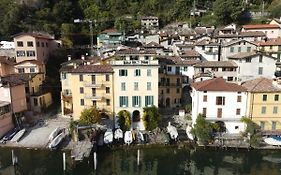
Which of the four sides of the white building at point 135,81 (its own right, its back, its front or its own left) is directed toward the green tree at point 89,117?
right

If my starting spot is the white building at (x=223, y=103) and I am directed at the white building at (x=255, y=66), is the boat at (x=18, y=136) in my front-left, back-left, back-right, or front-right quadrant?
back-left

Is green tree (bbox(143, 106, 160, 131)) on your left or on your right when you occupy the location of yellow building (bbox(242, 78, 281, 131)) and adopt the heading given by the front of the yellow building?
on your right

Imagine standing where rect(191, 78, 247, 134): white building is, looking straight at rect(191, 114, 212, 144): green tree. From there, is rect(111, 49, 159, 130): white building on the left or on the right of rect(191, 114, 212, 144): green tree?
right
